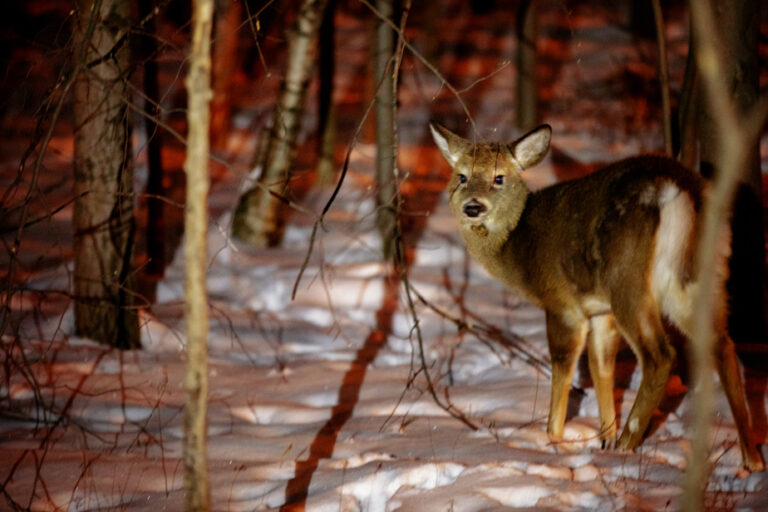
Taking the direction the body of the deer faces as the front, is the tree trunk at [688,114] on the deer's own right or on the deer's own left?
on the deer's own right

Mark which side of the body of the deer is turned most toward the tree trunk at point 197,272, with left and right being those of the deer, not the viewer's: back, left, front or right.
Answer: left

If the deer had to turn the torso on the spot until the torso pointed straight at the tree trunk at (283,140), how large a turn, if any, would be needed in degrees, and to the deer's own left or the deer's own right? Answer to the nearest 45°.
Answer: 0° — it already faces it

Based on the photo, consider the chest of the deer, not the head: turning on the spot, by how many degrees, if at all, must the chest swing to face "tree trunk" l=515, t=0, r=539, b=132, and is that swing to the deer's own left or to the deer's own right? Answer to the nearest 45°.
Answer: approximately 45° to the deer's own right

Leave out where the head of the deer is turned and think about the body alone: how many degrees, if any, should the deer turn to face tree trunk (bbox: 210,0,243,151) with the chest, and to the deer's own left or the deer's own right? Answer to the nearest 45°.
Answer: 0° — it already faces it

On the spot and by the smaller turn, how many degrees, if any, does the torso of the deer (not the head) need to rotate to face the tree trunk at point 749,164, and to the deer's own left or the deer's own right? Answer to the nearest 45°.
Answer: approximately 90° to the deer's own right

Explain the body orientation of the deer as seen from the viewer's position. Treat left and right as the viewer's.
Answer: facing away from the viewer and to the left of the viewer
